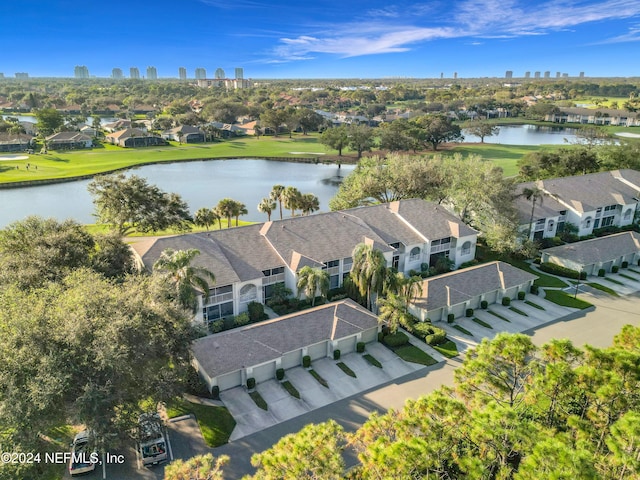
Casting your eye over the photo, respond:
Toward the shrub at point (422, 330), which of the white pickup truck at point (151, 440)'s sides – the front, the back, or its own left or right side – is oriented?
right

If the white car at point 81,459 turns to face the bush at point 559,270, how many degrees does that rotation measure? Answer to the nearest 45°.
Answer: approximately 90° to its right

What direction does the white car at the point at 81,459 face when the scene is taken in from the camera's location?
facing away from the viewer

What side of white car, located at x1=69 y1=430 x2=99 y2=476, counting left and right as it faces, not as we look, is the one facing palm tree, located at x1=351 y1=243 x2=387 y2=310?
right

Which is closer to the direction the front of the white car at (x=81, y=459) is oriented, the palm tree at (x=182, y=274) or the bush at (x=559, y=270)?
the palm tree

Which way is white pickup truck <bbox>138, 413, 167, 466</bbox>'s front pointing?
away from the camera

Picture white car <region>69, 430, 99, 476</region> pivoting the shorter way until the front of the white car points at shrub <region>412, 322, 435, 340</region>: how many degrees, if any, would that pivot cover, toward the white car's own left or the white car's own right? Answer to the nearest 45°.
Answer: approximately 90° to the white car's own right

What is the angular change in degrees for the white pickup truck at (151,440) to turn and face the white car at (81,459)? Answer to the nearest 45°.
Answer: approximately 90° to its left

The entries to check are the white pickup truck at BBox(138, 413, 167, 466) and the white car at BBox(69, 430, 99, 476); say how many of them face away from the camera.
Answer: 2
